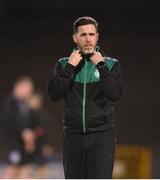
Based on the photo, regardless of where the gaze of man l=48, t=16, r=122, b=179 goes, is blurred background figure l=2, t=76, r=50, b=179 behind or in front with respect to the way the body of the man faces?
behind

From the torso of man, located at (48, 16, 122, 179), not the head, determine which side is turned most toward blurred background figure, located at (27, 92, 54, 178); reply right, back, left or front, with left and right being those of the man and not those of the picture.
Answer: back

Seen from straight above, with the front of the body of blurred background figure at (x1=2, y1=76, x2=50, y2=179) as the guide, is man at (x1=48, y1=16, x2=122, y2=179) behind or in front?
in front

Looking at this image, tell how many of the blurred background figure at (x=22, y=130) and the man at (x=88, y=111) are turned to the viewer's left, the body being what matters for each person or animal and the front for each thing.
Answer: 0

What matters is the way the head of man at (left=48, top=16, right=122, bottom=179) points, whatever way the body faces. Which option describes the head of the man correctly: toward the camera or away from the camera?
toward the camera

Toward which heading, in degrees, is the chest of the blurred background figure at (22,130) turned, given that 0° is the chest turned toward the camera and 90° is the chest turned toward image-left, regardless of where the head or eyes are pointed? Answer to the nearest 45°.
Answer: approximately 315°

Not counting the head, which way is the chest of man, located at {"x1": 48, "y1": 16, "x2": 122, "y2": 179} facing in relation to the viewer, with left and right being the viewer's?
facing the viewer
